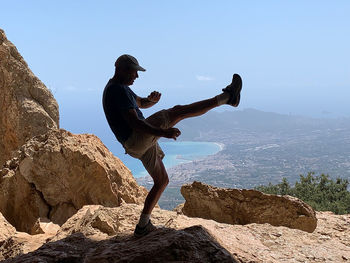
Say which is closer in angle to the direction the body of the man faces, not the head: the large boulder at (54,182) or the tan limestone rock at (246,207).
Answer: the tan limestone rock

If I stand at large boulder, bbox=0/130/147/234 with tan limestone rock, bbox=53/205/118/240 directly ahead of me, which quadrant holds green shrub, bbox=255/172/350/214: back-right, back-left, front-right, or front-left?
back-left

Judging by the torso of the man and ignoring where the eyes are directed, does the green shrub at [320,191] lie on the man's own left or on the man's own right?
on the man's own left

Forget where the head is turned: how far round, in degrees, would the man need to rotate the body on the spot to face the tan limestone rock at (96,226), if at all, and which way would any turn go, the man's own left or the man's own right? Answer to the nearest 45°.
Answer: approximately 135° to the man's own left

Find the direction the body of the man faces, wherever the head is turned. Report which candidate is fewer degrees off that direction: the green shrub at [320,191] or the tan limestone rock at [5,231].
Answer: the green shrub

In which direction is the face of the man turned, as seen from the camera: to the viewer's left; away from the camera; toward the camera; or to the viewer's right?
to the viewer's right

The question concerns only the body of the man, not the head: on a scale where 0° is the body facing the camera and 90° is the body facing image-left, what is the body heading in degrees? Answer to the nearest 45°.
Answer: approximately 270°
